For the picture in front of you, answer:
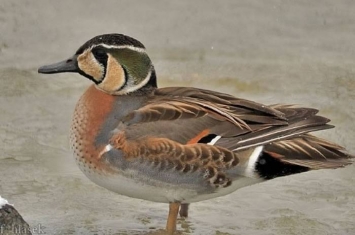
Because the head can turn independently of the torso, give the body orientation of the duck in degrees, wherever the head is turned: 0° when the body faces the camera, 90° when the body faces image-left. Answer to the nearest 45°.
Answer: approximately 90°
